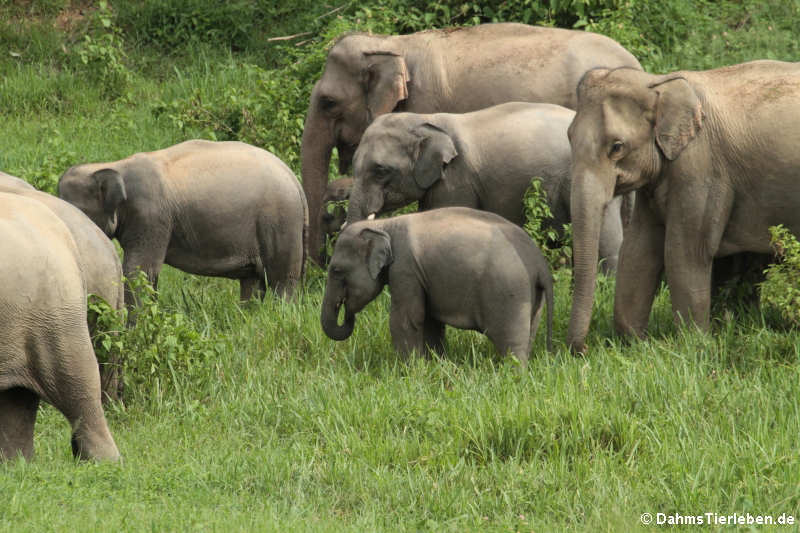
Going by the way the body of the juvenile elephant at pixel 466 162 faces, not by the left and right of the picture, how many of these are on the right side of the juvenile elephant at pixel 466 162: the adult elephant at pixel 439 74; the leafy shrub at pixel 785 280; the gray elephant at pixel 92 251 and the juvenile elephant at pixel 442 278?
1

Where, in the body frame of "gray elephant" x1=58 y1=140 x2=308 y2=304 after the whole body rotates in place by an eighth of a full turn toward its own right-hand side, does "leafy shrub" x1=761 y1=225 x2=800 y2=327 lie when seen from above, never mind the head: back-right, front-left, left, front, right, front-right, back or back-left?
back

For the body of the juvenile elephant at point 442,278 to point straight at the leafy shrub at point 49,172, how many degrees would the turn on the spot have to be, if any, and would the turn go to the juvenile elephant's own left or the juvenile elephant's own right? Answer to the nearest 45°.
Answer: approximately 45° to the juvenile elephant's own right

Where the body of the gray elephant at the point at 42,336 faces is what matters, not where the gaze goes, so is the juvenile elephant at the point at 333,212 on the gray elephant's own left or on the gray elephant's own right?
on the gray elephant's own right

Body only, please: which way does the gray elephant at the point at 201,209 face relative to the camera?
to the viewer's left

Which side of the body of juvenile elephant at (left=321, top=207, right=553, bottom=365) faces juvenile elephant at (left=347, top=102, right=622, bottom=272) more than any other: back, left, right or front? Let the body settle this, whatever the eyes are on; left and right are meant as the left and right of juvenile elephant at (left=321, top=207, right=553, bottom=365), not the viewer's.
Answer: right

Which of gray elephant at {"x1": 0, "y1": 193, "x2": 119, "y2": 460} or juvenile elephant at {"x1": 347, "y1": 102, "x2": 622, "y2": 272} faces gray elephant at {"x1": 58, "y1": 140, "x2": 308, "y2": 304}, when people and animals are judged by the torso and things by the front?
the juvenile elephant

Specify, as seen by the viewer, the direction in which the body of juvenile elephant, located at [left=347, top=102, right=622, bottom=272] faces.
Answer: to the viewer's left

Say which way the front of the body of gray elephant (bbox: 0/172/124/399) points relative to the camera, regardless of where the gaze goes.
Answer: to the viewer's left

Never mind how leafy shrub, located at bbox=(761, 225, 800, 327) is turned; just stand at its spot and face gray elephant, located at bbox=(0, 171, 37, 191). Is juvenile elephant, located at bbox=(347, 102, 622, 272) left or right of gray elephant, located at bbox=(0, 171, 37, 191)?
right

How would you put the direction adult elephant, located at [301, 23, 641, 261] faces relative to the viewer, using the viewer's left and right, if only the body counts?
facing to the left of the viewer

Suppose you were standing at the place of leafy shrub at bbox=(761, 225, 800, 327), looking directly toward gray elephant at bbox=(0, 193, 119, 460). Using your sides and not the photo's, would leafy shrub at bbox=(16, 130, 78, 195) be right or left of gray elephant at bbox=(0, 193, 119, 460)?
right
